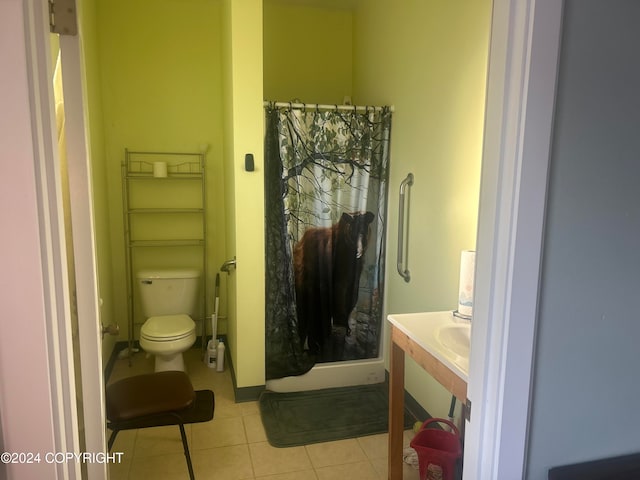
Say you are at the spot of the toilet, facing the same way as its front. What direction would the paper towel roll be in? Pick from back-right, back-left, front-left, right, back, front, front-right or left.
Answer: front-left

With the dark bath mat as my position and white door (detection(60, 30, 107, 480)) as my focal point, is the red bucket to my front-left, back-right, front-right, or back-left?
front-left

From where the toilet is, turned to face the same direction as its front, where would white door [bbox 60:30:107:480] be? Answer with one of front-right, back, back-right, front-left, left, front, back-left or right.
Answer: front

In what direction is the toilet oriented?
toward the camera

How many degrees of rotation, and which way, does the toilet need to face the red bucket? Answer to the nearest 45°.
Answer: approximately 45° to its left

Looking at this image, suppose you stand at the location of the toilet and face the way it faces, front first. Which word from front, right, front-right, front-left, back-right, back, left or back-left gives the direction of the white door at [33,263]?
front

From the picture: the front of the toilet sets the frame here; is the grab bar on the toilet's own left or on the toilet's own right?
on the toilet's own left

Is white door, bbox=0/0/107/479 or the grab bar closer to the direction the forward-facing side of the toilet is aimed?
the white door

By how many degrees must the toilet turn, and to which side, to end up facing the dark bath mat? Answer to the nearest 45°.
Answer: approximately 45° to its left

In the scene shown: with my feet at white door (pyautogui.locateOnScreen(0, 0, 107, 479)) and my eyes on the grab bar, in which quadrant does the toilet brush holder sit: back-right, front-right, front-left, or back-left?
front-left

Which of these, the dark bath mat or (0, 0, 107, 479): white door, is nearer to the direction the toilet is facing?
the white door

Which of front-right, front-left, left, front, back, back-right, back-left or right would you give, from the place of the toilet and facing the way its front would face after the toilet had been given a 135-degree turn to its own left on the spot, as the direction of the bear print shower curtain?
right
